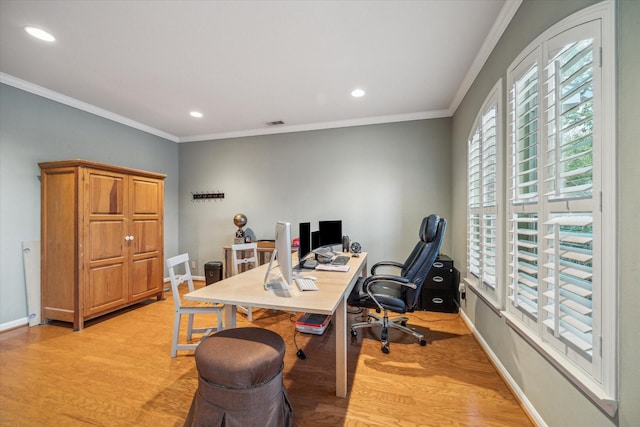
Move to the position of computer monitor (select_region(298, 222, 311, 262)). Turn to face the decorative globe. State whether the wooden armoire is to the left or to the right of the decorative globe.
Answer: left

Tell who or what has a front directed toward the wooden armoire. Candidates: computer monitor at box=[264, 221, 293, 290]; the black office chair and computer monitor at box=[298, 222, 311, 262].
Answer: the black office chair

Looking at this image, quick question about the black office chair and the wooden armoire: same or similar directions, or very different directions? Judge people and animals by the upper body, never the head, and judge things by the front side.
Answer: very different directions

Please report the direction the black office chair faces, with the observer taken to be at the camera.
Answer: facing to the left of the viewer

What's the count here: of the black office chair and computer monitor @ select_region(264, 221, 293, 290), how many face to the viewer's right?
1

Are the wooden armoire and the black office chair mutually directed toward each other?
yes

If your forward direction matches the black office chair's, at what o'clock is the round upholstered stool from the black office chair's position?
The round upholstered stool is roughly at 10 o'clock from the black office chair.

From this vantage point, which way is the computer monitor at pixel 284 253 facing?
to the viewer's right

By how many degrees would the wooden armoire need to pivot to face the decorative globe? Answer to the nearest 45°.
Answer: approximately 45° to its left

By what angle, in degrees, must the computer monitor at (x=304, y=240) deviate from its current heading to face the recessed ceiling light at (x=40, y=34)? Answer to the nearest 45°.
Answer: approximately 135° to its right

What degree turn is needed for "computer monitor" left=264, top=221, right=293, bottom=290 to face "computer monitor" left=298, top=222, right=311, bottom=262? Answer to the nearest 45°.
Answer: approximately 90° to its left
